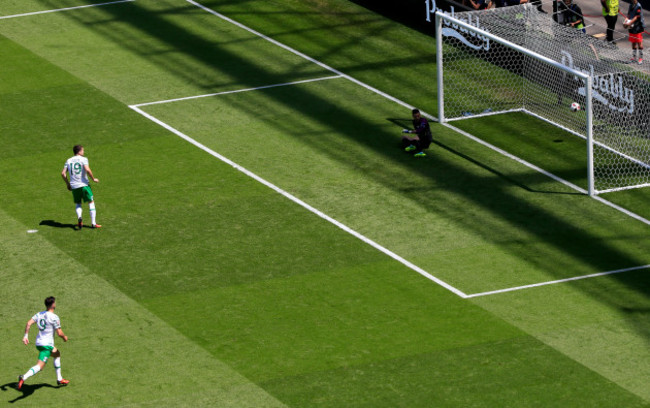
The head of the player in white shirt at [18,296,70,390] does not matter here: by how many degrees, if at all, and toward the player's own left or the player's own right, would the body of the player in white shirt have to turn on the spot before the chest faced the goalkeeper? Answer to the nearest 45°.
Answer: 0° — they already face them

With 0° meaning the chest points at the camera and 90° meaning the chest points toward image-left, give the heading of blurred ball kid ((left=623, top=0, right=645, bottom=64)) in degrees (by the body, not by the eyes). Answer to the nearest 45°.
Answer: approximately 45°

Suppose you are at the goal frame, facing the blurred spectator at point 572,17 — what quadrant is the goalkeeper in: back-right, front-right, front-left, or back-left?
back-left

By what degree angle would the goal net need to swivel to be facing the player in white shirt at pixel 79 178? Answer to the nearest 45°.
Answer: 0° — it already faces them

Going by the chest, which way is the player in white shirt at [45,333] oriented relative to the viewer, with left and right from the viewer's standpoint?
facing away from the viewer and to the right of the viewer

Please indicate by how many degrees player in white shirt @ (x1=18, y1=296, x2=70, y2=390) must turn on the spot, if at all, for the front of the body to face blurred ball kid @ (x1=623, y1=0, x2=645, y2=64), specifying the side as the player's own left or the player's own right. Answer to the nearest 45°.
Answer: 0° — they already face them

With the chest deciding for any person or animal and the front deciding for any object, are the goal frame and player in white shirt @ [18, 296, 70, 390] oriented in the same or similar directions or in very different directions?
very different directions

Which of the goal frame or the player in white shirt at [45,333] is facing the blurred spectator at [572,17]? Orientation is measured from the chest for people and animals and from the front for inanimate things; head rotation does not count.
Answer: the player in white shirt

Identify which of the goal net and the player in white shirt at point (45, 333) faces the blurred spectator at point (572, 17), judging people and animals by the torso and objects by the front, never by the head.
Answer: the player in white shirt

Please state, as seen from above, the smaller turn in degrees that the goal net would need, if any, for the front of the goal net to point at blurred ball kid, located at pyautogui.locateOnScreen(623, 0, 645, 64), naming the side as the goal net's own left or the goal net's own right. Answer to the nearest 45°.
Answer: approximately 180°

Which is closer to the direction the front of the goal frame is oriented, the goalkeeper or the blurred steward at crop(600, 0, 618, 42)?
the goalkeeper

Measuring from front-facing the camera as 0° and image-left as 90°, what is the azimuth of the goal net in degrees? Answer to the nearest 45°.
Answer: approximately 45°
